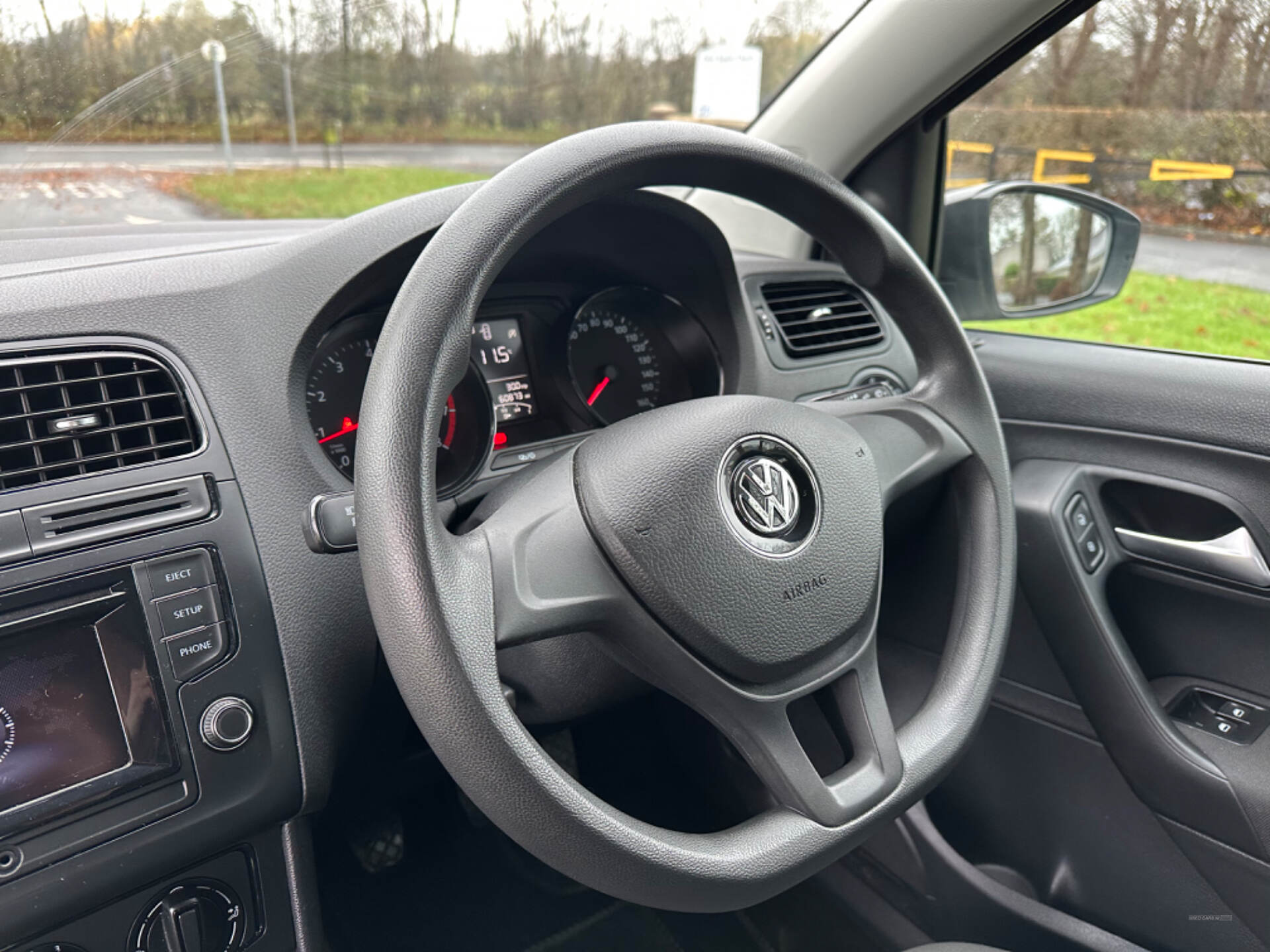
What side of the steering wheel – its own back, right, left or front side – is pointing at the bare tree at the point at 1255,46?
left

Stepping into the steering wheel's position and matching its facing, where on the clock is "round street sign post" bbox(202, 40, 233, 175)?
The round street sign post is roughly at 6 o'clock from the steering wheel.

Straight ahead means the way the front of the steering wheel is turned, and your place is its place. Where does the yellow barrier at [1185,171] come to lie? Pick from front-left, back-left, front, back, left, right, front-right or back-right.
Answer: left

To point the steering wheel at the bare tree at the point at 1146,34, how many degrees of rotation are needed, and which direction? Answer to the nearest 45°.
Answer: approximately 90° to its left

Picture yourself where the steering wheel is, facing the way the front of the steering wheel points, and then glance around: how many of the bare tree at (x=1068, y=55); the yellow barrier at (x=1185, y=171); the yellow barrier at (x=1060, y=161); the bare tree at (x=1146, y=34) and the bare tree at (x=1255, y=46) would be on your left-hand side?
5

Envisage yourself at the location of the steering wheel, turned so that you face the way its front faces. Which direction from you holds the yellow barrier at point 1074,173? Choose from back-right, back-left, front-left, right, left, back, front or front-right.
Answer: left
